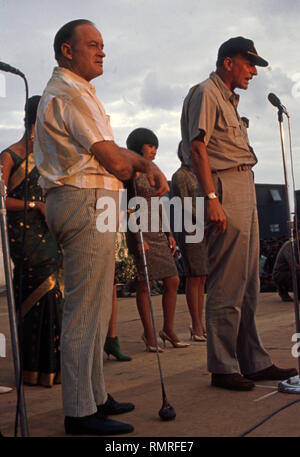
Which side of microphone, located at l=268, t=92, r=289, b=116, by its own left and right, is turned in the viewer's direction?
left

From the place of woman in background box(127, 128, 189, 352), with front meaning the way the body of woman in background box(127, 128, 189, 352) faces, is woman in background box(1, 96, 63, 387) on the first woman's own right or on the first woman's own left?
on the first woman's own right

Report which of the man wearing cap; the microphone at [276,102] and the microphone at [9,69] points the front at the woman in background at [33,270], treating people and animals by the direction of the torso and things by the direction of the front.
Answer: the microphone at [276,102]

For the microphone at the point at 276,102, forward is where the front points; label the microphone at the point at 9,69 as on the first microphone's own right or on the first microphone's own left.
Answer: on the first microphone's own left

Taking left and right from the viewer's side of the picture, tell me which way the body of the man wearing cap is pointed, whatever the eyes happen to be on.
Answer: facing to the right of the viewer

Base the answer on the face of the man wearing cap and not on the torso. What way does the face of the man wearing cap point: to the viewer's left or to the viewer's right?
to the viewer's right

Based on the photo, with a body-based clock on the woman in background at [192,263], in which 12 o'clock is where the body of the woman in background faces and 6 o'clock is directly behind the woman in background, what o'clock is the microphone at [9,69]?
The microphone is roughly at 2 o'clock from the woman in background.

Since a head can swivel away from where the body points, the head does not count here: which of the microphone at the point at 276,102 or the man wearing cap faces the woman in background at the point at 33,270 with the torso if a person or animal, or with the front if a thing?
the microphone
